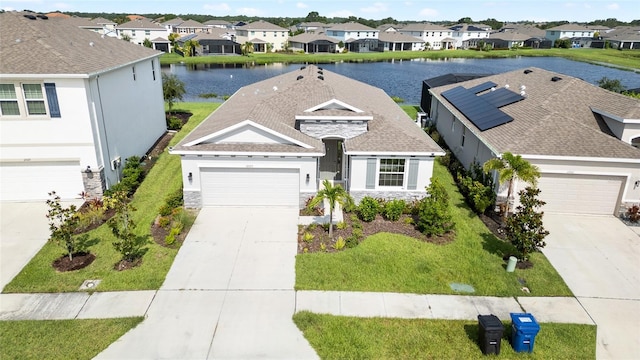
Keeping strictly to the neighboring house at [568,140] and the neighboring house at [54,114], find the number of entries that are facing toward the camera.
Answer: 2

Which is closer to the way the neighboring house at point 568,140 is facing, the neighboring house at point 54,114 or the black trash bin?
the black trash bin

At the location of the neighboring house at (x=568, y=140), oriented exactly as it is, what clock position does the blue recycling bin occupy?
The blue recycling bin is roughly at 12 o'clock from the neighboring house.

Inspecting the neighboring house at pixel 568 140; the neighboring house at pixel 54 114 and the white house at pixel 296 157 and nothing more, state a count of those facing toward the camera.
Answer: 3

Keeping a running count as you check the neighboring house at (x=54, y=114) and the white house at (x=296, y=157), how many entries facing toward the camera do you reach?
2

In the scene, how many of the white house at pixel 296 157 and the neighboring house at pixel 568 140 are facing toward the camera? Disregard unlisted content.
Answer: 2

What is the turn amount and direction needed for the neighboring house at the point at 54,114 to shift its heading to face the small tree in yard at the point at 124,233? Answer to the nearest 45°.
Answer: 0° — it already faces it

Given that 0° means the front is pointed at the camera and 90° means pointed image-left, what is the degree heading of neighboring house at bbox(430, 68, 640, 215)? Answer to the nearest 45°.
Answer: approximately 0°

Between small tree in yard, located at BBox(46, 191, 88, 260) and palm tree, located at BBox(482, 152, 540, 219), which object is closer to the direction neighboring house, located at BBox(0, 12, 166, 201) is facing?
the small tree in yard

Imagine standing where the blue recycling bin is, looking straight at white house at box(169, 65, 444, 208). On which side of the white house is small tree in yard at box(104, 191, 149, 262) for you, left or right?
left

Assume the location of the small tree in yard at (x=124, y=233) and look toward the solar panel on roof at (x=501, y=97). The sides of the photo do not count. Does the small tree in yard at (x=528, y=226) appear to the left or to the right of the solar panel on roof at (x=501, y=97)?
right

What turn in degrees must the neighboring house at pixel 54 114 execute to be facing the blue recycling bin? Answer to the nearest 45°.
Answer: approximately 45° to its left
